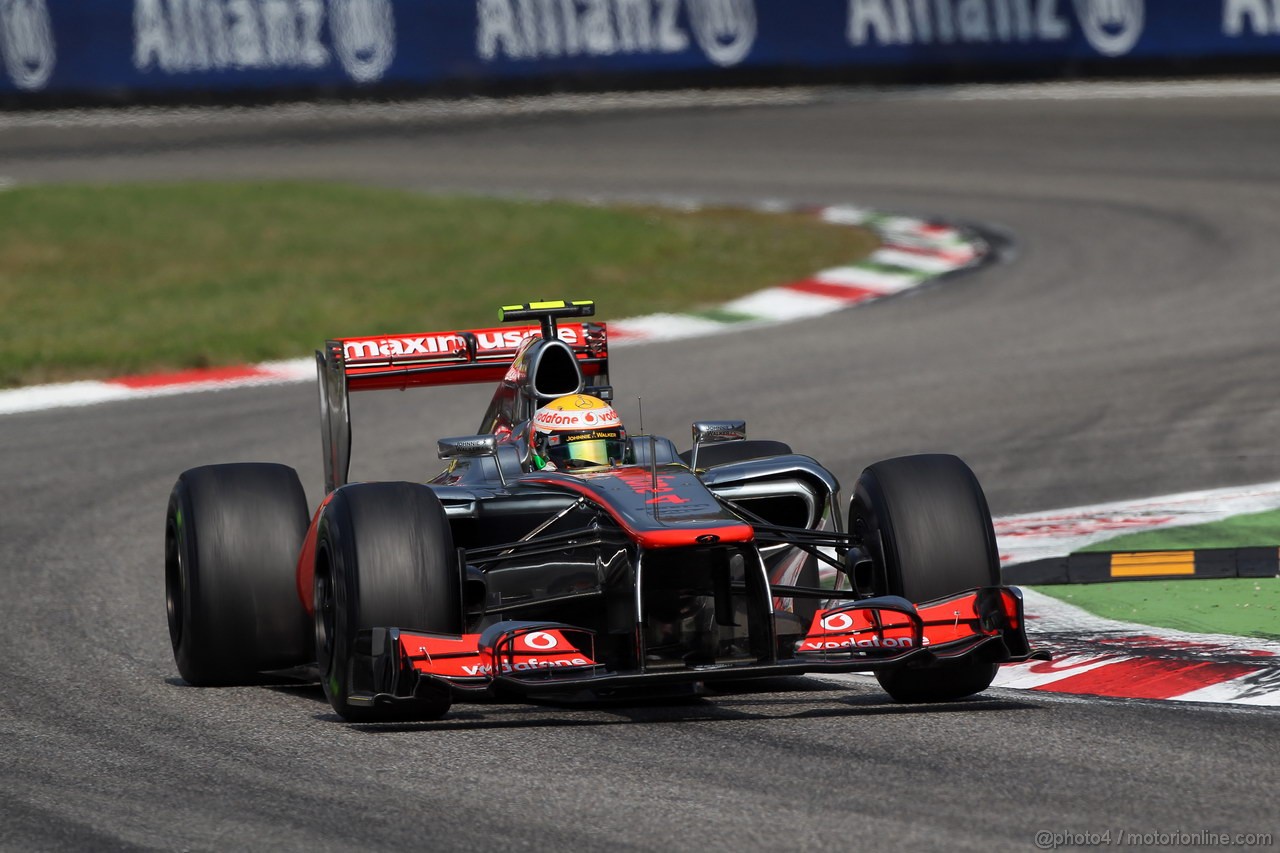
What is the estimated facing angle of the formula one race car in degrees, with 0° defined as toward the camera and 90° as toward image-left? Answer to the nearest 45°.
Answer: approximately 0°

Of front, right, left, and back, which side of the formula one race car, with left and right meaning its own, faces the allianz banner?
back

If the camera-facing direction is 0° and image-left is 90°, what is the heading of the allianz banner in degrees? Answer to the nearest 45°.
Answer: approximately 0°

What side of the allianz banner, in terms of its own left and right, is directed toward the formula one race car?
front

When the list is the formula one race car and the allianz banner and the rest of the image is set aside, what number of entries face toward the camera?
2
